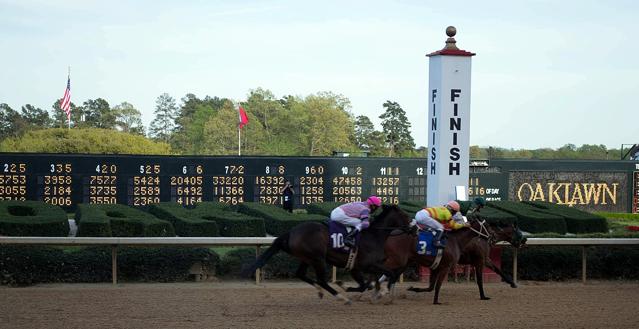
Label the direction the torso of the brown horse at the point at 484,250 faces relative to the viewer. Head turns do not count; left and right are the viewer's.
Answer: facing to the right of the viewer

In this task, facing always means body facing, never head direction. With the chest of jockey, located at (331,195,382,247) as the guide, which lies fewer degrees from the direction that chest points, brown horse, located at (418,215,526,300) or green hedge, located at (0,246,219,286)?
the brown horse

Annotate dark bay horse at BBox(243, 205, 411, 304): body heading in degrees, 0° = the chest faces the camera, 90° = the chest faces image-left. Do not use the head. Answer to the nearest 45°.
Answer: approximately 270°

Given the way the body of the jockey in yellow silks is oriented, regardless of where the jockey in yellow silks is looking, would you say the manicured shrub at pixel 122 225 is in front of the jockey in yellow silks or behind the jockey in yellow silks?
behind

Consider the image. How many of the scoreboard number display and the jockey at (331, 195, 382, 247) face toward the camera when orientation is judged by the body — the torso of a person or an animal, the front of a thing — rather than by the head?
1

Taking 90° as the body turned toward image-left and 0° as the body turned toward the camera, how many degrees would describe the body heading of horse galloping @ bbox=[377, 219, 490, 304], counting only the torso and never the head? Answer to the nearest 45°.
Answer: approximately 270°

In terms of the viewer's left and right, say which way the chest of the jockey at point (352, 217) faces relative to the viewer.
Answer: facing to the right of the viewer

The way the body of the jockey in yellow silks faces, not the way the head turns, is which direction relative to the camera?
to the viewer's right
